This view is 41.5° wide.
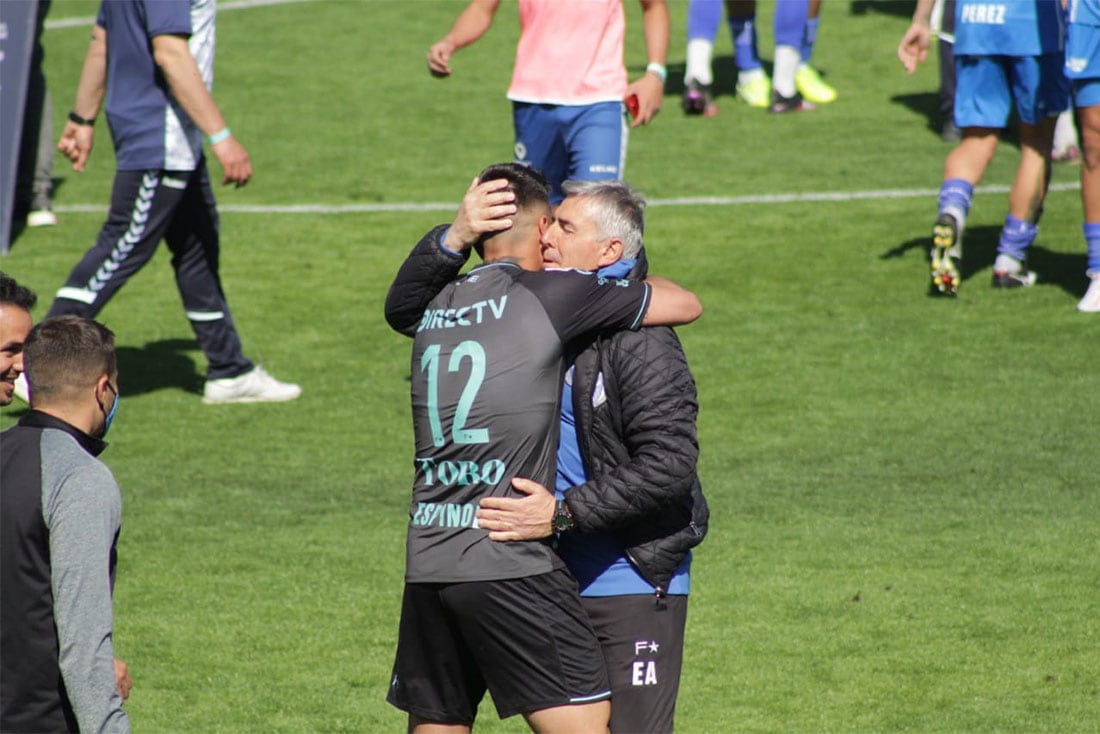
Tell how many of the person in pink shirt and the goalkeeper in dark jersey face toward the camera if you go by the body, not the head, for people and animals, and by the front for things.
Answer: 1

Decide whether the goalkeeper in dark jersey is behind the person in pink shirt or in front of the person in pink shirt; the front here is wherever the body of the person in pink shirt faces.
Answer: in front

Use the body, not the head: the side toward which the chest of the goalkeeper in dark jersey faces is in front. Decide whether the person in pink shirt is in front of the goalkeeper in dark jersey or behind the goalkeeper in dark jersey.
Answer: in front

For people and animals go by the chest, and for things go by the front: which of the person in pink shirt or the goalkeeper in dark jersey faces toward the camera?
the person in pink shirt

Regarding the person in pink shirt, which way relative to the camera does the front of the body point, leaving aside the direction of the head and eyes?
toward the camera

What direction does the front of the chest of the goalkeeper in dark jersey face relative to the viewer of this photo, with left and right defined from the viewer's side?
facing away from the viewer and to the right of the viewer

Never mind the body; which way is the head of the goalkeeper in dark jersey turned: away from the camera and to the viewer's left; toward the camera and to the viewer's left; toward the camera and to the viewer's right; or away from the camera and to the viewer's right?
away from the camera and to the viewer's right
